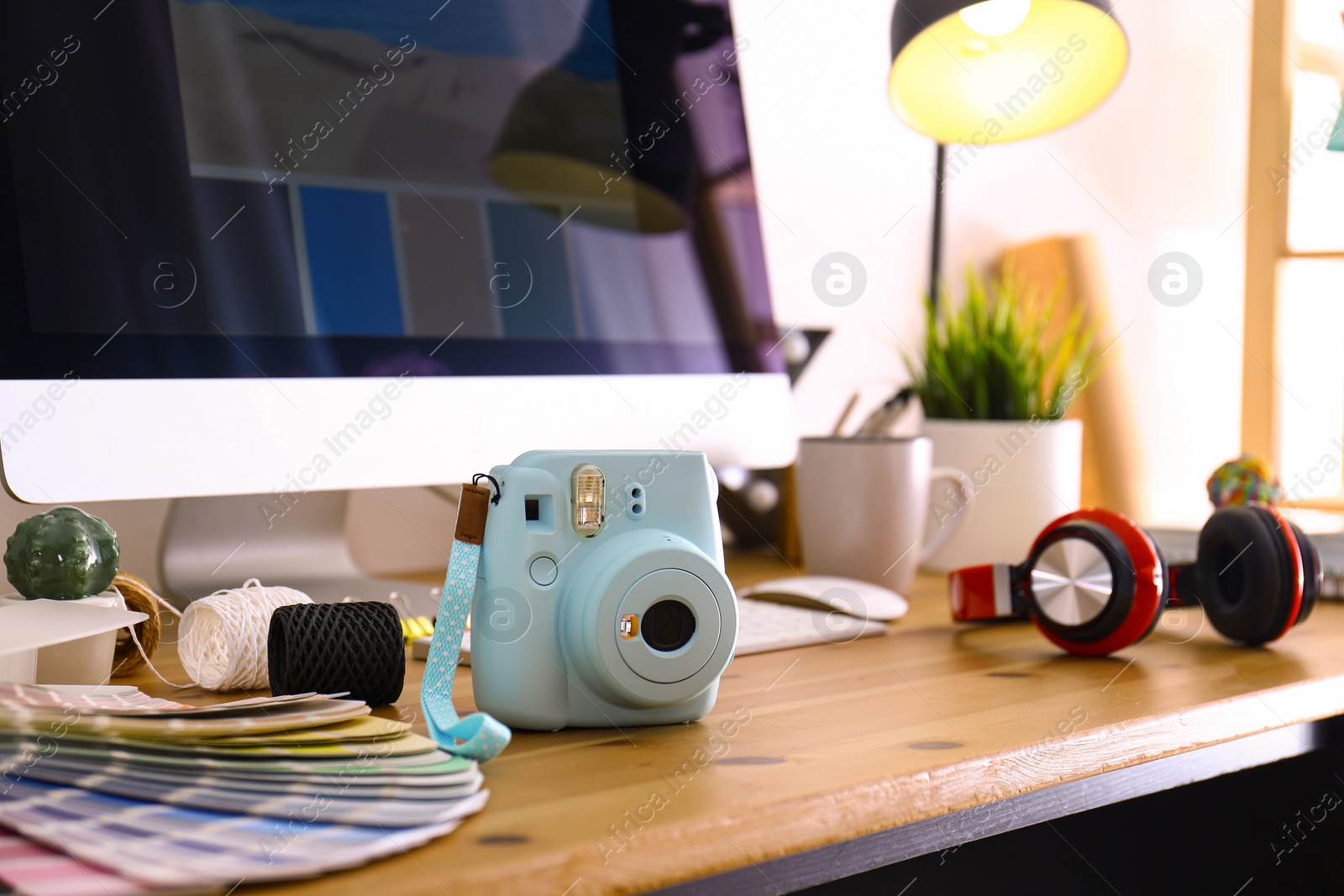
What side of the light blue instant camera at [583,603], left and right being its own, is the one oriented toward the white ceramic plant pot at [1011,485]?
left

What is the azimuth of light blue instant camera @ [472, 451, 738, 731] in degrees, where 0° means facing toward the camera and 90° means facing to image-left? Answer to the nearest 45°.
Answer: approximately 315°

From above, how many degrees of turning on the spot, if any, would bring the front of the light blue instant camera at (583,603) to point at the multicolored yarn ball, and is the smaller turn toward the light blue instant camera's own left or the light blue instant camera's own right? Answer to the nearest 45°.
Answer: approximately 90° to the light blue instant camera's own left

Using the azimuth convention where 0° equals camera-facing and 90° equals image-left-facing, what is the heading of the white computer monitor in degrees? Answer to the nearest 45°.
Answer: approximately 315°
